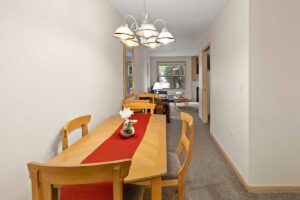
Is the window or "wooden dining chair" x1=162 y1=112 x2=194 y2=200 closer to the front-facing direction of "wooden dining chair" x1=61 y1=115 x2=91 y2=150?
the wooden dining chair

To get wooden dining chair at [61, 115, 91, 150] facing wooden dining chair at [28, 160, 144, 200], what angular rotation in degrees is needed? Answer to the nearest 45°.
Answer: approximately 45° to its right

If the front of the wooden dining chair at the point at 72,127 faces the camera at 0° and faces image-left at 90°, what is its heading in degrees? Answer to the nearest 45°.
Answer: approximately 315°

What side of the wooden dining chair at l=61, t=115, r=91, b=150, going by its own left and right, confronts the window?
left

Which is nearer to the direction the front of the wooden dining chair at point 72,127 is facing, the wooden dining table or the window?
the wooden dining table

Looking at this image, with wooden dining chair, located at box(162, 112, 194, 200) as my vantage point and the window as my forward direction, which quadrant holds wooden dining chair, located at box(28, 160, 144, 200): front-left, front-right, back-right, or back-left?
back-left

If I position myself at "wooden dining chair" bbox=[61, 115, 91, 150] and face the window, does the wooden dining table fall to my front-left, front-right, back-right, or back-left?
back-right

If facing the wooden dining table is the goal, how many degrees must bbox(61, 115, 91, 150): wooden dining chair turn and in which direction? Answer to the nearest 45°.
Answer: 0° — it already faces it

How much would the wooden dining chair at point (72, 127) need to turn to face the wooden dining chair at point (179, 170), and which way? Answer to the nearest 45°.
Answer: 0° — it already faces it
